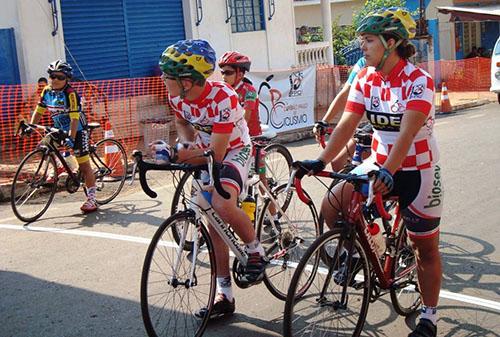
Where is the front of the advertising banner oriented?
toward the camera

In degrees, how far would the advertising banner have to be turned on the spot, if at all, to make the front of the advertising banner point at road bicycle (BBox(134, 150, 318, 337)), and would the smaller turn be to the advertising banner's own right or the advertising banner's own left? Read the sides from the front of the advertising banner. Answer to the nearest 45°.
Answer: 0° — it already faces it

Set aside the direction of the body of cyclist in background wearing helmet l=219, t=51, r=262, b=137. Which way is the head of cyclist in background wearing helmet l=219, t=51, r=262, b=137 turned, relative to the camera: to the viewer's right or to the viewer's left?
to the viewer's left

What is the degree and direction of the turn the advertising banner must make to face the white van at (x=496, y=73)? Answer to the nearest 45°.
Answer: approximately 135° to its left

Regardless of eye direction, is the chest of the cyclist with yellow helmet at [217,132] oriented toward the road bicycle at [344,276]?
no

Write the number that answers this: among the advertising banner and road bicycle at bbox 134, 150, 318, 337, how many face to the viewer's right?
0

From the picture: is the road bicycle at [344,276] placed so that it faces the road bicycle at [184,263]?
no

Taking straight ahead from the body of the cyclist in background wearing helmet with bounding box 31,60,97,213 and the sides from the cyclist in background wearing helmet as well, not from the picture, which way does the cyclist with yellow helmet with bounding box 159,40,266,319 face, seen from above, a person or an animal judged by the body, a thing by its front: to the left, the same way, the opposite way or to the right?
the same way

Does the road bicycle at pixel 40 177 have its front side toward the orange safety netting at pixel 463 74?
no

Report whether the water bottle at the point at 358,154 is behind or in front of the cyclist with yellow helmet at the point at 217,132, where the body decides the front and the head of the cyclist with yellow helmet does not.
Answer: behind

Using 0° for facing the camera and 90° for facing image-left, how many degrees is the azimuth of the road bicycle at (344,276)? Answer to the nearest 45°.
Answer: approximately 45°

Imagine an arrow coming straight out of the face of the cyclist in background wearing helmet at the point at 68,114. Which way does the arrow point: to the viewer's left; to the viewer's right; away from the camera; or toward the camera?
toward the camera

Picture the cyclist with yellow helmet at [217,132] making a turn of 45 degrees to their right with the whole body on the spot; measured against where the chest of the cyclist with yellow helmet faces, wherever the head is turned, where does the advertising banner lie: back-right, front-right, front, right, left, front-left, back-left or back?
right

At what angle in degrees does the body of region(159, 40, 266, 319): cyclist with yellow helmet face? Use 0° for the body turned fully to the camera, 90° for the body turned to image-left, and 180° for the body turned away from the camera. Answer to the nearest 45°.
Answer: approximately 45°

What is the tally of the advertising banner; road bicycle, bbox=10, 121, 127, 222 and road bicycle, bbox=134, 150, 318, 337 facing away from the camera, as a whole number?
0

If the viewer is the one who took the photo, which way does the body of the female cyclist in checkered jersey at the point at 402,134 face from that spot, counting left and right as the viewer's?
facing the viewer and to the left of the viewer

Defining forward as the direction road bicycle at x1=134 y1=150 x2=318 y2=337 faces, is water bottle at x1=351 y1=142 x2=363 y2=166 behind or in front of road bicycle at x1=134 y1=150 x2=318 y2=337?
behind

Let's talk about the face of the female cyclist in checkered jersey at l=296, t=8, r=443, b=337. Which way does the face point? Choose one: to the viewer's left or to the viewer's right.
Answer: to the viewer's left

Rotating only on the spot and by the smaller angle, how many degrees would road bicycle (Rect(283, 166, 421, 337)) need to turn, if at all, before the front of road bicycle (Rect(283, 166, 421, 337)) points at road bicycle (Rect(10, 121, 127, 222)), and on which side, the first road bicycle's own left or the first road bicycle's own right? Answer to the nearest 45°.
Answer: approximately 90° to the first road bicycle's own right
